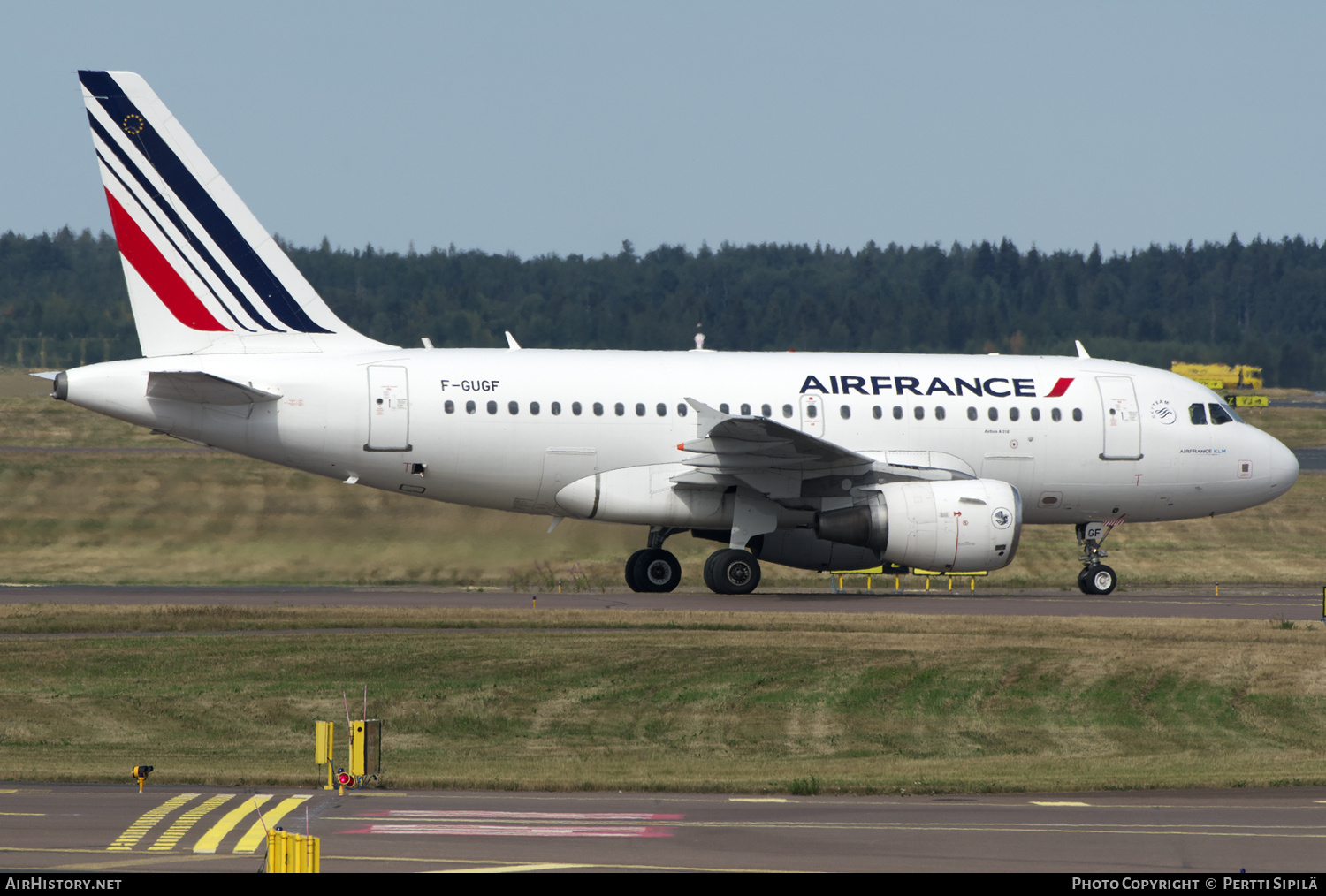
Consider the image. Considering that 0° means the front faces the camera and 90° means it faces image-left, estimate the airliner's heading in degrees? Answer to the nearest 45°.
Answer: approximately 270°
